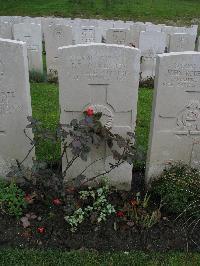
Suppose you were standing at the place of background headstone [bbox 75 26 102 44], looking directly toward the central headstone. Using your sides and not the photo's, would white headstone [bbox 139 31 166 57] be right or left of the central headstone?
left

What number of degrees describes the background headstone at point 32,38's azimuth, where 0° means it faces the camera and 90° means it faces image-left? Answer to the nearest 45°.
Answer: approximately 0°

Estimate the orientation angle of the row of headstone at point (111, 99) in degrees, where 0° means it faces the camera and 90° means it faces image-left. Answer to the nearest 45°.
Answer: approximately 0°

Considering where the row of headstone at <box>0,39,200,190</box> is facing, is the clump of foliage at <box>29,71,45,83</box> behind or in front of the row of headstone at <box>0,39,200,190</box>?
behind
